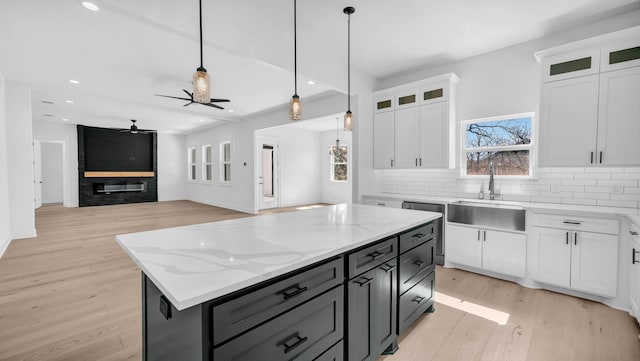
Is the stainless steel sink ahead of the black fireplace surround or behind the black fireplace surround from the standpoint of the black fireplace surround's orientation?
ahead

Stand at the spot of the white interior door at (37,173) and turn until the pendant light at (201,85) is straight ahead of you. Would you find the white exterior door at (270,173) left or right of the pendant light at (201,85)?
left

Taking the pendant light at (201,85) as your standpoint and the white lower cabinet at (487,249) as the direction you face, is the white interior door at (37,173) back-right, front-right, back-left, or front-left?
back-left

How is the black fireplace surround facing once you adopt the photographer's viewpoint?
facing the viewer and to the right of the viewer

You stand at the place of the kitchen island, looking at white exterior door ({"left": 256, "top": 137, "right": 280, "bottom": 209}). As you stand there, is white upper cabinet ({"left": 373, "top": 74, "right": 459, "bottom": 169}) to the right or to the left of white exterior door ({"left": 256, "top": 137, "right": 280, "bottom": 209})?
right

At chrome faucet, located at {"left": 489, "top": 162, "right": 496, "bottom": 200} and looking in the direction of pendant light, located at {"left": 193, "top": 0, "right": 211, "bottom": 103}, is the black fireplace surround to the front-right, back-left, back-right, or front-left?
front-right

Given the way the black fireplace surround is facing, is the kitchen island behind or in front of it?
in front

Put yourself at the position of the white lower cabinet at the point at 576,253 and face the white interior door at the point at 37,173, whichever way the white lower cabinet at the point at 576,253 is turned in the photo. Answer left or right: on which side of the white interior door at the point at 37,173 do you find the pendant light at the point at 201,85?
left

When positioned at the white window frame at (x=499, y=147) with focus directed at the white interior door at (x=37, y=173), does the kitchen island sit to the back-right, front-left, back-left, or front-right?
front-left

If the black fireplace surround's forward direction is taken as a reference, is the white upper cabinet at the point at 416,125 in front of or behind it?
in front
